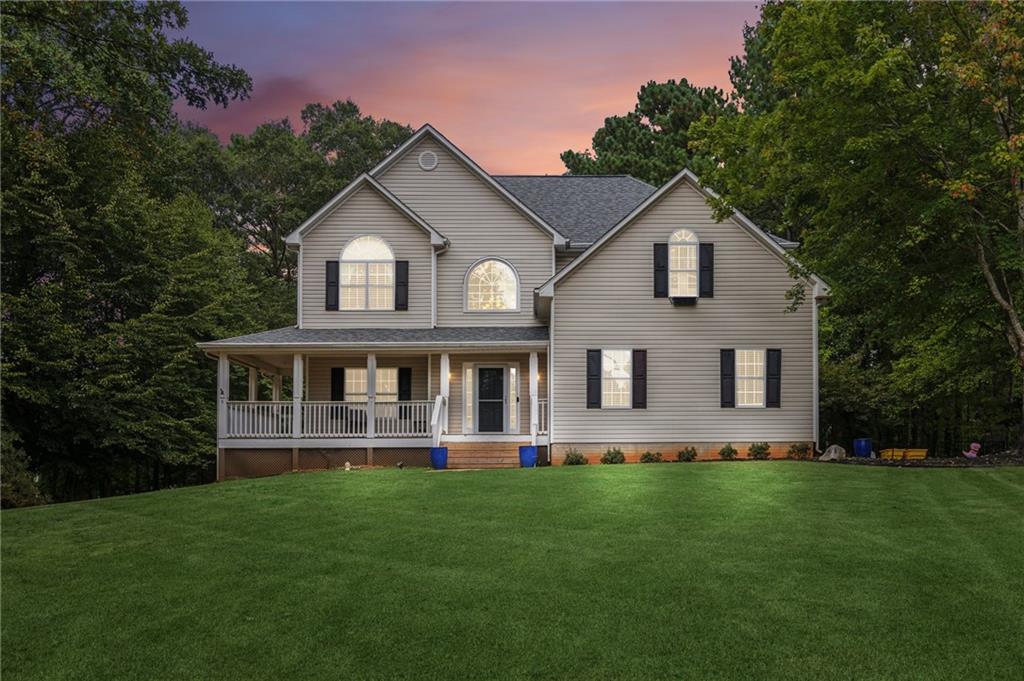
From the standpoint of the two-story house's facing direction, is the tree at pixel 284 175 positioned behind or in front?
behind

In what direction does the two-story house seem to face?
toward the camera

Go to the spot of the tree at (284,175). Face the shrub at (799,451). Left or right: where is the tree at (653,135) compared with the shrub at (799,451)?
left

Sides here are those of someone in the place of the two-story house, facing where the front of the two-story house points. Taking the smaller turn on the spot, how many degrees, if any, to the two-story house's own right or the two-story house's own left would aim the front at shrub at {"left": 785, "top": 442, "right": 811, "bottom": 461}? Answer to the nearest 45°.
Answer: approximately 90° to the two-story house's own left
